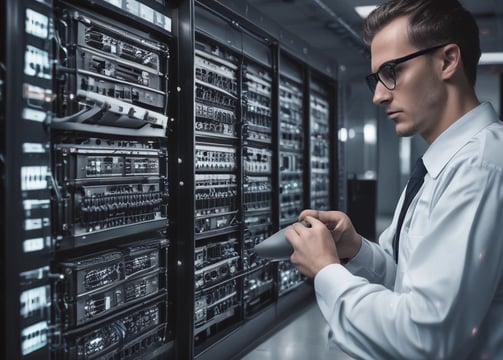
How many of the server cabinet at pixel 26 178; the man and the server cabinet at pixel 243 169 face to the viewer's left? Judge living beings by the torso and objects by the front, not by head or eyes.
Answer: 1

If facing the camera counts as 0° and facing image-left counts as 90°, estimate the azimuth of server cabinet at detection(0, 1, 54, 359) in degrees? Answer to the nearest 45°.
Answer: approximately 315°

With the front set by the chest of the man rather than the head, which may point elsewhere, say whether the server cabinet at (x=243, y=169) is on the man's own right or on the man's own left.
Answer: on the man's own right

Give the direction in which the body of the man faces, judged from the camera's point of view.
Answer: to the viewer's left

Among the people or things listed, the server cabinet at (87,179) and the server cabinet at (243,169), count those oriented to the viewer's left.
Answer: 0

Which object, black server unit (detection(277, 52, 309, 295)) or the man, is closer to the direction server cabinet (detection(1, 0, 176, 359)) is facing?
the man

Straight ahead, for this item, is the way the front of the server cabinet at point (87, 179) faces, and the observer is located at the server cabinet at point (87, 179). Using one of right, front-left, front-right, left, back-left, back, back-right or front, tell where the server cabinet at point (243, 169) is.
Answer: left

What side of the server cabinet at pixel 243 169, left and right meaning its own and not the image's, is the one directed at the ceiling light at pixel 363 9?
left

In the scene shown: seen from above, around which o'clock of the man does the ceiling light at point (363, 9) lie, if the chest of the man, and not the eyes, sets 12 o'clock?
The ceiling light is roughly at 3 o'clock from the man.

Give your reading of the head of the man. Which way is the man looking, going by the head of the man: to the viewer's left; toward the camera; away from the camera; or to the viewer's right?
to the viewer's left

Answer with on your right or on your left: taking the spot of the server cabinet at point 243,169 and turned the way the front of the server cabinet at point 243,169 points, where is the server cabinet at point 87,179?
on your right

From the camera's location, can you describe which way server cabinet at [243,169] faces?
facing the viewer and to the right of the viewer

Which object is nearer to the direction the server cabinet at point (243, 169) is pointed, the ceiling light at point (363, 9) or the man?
the man

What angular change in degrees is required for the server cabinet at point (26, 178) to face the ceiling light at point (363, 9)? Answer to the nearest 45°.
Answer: approximately 90° to its left

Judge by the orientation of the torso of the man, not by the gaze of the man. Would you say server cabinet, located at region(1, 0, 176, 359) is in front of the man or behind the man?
in front
